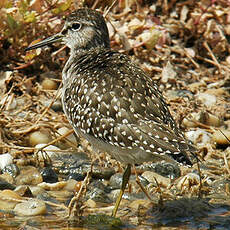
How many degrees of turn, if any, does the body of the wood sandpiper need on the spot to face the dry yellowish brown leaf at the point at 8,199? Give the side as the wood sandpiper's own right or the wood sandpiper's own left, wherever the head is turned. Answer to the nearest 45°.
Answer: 0° — it already faces it

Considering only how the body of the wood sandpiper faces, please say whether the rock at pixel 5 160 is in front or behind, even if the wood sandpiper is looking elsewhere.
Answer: in front

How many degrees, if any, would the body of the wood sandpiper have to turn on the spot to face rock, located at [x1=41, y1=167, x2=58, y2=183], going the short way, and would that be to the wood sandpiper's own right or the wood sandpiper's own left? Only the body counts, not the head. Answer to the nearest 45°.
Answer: approximately 45° to the wood sandpiper's own right

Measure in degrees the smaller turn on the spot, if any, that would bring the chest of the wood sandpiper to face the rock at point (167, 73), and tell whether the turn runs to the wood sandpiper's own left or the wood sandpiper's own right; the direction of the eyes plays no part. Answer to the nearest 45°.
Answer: approximately 90° to the wood sandpiper's own right

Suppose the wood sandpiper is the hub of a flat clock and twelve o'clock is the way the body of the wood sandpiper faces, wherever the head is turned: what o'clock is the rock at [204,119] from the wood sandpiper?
The rock is roughly at 4 o'clock from the wood sandpiper.

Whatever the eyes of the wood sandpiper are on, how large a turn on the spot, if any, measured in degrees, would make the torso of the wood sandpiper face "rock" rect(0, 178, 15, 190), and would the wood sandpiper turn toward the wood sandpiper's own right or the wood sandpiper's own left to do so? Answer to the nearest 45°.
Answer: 0° — it already faces it

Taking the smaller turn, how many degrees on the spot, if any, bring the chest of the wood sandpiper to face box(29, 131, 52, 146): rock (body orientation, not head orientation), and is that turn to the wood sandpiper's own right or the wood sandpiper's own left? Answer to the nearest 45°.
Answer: approximately 45° to the wood sandpiper's own right

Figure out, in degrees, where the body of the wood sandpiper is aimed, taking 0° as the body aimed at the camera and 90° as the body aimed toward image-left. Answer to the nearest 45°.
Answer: approximately 90°
